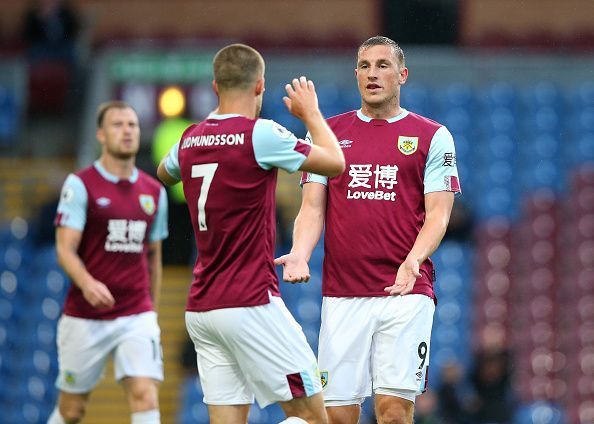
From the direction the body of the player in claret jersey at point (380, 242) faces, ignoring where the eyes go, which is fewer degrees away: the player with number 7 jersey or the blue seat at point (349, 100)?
the player with number 7 jersey

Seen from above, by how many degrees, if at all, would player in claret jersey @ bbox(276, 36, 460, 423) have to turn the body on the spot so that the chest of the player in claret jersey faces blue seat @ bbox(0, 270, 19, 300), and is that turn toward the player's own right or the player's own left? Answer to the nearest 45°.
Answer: approximately 135° to the player's own right

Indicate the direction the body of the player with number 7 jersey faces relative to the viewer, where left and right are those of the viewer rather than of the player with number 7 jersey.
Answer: facing away from the viewer and to the right of the viewer

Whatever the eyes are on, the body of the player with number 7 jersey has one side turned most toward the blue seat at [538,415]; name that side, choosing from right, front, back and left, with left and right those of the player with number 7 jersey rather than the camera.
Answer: front

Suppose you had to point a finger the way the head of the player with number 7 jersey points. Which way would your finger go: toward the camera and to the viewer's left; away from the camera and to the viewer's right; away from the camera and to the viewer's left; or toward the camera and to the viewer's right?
away from the camera and to the viewer's right

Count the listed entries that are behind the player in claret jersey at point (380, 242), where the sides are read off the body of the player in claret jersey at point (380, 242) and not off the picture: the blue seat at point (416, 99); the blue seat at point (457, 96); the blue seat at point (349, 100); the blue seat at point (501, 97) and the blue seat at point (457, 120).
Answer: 5

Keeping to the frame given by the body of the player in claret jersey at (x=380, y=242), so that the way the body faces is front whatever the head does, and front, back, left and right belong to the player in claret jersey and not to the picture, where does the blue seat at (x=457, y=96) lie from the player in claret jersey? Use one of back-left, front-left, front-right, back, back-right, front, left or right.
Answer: back

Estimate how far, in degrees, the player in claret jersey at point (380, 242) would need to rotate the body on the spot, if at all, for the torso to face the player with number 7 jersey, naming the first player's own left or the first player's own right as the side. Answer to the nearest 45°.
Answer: approximately 45° to the first player's own right

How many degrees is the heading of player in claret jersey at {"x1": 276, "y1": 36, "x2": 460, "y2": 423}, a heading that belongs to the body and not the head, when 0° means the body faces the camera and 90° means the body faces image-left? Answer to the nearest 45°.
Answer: approximately 0°

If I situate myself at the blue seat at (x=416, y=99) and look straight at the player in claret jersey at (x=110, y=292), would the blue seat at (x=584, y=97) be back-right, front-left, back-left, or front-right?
back-left

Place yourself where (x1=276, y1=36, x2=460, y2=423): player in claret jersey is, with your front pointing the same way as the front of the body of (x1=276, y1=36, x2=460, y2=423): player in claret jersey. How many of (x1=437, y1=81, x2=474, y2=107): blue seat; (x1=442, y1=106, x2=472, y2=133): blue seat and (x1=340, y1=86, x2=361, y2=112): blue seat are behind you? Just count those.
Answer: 3

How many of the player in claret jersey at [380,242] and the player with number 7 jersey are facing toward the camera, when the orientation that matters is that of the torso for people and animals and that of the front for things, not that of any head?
1
